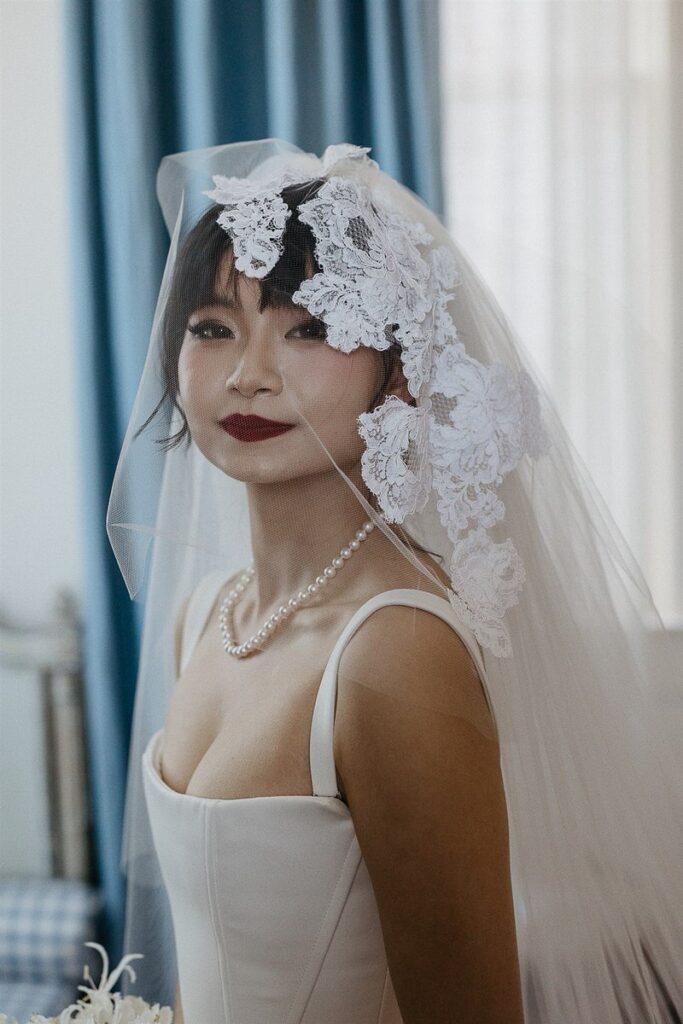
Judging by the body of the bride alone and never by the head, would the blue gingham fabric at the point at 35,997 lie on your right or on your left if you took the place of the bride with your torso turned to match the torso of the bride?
on your right

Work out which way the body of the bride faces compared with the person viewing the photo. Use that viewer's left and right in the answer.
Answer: facing the viewer and to the left of the viewer

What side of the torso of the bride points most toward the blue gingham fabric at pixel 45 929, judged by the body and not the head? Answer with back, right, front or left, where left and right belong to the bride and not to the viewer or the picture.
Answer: right
